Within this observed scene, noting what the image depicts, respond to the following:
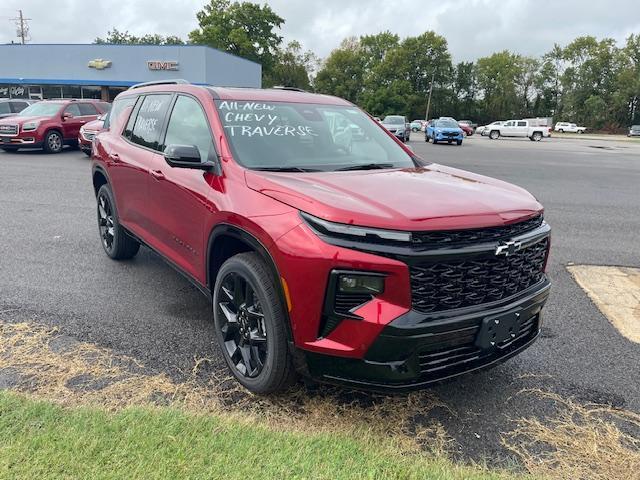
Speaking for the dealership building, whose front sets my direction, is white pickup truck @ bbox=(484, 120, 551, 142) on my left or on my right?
on my left

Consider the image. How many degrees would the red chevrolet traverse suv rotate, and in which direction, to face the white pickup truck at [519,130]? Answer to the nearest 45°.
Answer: approximately 135° to its left

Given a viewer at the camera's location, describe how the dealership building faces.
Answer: facing the viewer

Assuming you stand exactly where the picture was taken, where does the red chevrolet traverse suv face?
facing the viewer and to the right of the viewer

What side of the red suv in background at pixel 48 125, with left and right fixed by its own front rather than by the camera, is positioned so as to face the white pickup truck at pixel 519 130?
back

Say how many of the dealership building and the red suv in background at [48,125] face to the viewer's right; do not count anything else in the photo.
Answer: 0

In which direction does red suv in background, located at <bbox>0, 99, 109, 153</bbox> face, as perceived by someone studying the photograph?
facing the viewer and to the left of the viewer

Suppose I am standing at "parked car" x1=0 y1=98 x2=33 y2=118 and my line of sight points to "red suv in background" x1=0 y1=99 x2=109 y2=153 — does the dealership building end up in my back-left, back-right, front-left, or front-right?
back-left

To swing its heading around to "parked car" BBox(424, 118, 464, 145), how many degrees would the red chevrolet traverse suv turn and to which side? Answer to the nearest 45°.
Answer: approximately 135° to its left

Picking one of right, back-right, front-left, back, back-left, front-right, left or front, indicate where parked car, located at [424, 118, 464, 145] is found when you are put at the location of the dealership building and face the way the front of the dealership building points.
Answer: front-left

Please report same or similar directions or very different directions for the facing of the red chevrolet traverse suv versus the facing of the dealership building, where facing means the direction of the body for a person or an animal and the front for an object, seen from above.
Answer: same or similar directions

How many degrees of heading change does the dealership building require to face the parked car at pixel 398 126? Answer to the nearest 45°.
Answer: approximately 45° to its left

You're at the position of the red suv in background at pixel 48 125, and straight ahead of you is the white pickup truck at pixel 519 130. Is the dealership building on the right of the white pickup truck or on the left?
left

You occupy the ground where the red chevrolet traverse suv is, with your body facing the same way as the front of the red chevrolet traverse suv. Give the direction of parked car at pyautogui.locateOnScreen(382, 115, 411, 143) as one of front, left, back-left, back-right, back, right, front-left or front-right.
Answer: back-left

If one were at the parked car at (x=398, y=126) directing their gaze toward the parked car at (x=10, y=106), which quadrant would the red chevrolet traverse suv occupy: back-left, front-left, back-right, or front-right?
front-left

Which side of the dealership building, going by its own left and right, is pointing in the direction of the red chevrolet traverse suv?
front
